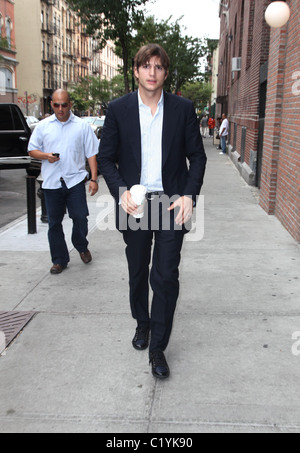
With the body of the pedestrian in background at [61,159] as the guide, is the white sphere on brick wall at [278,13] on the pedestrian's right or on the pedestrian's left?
on the pedestrian's left

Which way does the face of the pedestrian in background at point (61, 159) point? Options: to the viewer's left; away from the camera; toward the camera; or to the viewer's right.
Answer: toward the camera

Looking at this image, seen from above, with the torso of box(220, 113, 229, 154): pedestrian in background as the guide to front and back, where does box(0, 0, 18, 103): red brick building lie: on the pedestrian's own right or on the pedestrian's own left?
on the pedestrian's own right

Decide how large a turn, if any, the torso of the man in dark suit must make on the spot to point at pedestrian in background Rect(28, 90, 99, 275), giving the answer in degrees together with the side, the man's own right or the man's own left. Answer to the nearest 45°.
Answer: approximately 135° to the man's own right

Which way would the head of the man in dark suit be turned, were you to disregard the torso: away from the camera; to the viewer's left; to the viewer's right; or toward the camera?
toward the camera

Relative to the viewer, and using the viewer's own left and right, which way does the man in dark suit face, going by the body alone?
facing the viewer

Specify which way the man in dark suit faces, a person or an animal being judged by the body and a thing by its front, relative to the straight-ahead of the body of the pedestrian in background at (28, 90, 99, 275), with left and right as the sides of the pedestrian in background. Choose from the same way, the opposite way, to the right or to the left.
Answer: the same way

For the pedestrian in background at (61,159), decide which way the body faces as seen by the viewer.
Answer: toward the camera

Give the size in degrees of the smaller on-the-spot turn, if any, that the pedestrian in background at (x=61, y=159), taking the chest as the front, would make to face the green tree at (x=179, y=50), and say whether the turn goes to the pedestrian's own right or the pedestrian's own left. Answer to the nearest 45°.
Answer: approximately 180°

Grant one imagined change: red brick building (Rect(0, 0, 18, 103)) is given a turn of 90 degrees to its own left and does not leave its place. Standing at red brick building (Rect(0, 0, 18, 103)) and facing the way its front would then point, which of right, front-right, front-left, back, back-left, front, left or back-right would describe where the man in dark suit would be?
back-right

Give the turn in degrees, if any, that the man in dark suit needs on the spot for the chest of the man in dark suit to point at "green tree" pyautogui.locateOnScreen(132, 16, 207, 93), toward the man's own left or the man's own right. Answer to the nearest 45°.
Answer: approximately 180°

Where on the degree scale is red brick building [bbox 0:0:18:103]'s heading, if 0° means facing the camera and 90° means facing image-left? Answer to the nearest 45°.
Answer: approximately 315°
